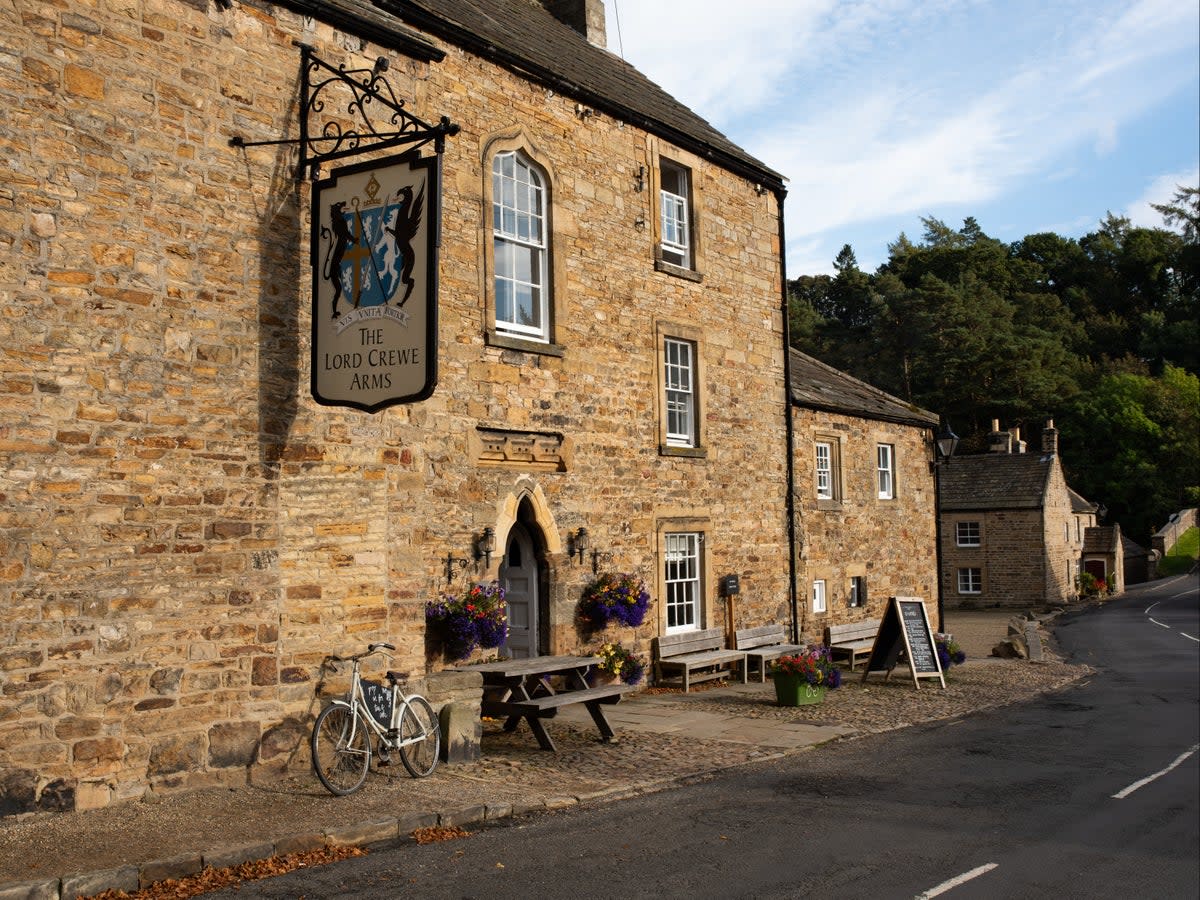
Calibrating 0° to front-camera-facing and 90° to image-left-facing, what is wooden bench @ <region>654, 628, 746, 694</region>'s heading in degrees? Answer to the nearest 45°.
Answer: approximately 315°

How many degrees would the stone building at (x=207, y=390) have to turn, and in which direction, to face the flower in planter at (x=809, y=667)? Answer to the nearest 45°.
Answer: approximately 90° to its left

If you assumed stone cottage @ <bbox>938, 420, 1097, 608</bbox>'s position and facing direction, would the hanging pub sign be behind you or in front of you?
in front

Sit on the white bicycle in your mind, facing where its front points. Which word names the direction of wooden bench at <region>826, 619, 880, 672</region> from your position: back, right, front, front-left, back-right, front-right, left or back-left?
back

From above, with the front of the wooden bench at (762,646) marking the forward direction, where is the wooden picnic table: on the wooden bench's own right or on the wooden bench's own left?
on the wooden bench's own right

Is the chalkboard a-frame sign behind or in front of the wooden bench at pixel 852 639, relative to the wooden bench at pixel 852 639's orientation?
in front

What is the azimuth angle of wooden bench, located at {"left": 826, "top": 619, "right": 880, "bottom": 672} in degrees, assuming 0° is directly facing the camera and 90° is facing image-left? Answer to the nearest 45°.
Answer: approximately 315°

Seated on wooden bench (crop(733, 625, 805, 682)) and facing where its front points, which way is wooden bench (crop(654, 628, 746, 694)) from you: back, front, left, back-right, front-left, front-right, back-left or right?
right

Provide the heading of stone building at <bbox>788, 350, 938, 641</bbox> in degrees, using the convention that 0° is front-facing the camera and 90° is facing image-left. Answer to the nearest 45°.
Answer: approximately 315°

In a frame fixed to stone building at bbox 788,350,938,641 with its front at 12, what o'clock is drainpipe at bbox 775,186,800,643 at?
The drainpipe is roughly at 2 o'clock from the stone building.

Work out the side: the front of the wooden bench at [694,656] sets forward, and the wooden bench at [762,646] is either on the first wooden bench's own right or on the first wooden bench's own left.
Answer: on the first wooden bench's own left
